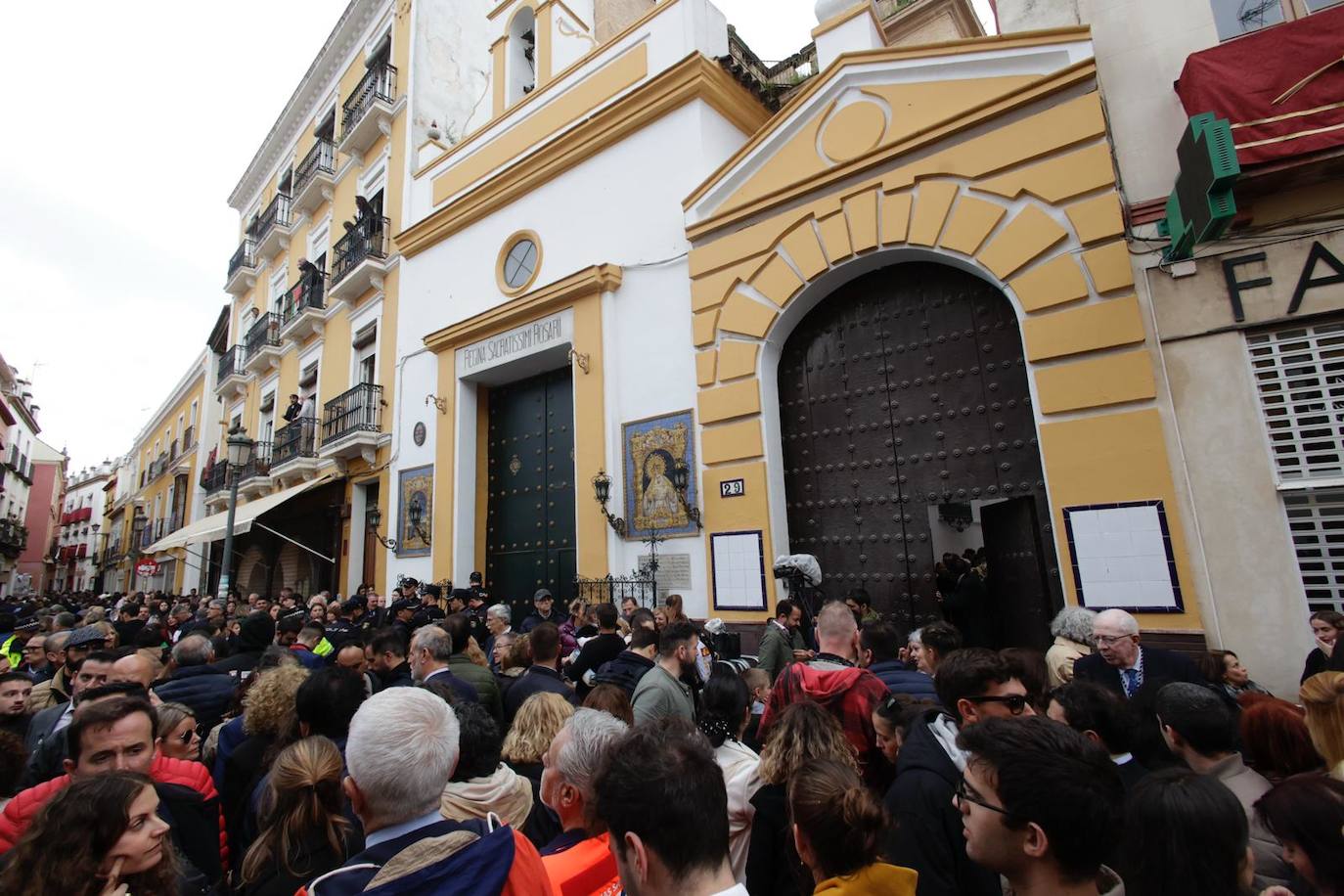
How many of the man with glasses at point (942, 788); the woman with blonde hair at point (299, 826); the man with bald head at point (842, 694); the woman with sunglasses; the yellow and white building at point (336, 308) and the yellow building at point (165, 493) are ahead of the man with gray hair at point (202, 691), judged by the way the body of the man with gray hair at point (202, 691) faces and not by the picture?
2

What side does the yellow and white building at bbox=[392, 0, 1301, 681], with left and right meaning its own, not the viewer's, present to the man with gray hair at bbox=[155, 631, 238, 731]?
front

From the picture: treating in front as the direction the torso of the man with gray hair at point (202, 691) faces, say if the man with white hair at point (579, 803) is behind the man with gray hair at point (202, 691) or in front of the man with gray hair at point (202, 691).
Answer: behind

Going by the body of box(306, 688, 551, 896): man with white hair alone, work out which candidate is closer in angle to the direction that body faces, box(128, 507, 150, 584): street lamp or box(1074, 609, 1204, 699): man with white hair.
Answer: the street lamp

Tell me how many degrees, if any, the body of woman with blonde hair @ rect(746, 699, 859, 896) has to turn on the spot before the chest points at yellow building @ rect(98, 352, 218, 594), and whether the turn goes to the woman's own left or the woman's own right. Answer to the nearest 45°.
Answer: approximately 45° to the woman's own left

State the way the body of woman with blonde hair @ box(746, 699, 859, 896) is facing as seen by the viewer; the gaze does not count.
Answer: away from the camera

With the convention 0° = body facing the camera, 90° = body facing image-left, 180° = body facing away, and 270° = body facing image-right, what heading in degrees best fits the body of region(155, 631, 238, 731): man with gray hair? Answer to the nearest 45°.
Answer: approximately 180°

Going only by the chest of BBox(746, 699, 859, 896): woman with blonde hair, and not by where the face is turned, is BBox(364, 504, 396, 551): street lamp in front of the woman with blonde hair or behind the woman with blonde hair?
in front

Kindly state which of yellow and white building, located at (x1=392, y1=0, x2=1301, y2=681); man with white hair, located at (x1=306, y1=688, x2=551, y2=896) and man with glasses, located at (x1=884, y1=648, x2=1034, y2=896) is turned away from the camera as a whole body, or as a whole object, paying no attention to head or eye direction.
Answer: the man with white hair
